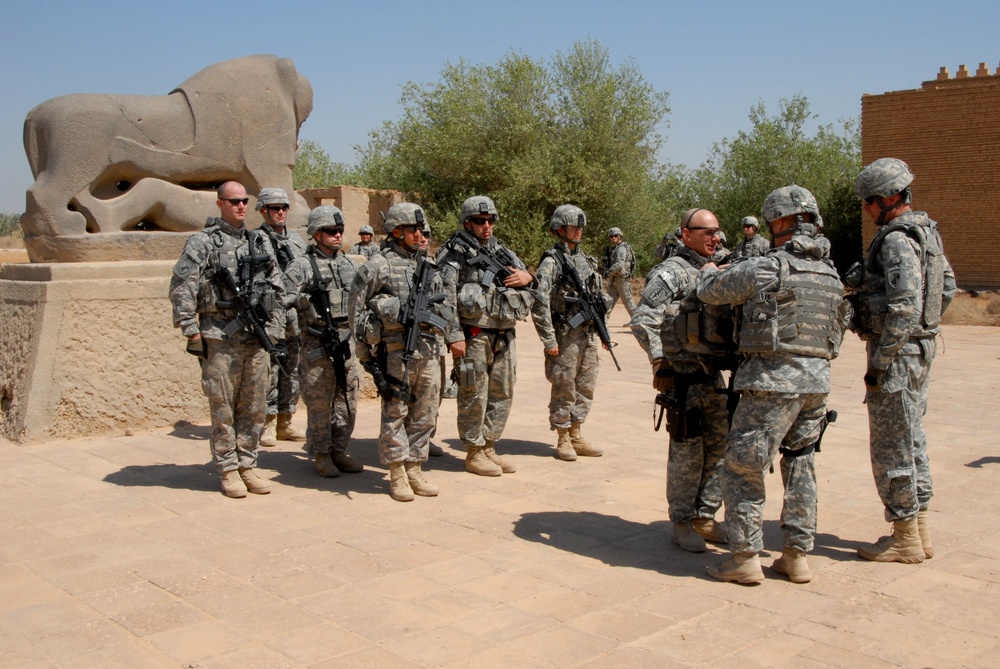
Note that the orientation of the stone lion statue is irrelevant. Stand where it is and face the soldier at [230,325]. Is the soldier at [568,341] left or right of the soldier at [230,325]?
left

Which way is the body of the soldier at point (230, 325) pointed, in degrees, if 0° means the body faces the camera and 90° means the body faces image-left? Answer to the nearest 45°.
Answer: approximately 315°

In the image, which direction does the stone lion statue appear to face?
to the viewer's right

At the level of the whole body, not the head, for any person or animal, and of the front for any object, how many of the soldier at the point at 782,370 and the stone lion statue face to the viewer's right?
1

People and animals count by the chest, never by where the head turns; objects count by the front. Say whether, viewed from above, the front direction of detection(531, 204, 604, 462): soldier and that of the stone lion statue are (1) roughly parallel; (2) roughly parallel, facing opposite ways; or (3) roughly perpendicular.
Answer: roughly perpendicular

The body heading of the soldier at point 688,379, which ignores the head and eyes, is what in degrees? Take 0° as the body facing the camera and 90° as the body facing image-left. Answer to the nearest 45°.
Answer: approximately 315°

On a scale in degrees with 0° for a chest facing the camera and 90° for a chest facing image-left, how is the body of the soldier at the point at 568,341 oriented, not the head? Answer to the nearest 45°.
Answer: approximately 315°

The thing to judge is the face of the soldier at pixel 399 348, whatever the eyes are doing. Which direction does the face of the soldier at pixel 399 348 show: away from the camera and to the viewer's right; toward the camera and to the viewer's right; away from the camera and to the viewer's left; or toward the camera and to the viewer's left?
toward the camera and to the viewer's right

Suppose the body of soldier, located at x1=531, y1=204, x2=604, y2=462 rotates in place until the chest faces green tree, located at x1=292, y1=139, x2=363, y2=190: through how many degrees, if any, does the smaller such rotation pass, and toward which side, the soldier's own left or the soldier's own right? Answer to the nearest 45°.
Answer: approximately 135° to the soldier's own left

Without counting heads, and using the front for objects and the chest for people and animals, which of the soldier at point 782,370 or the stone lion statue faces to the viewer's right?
the stone lion statue

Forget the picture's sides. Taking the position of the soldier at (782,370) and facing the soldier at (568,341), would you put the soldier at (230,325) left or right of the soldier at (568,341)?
left
